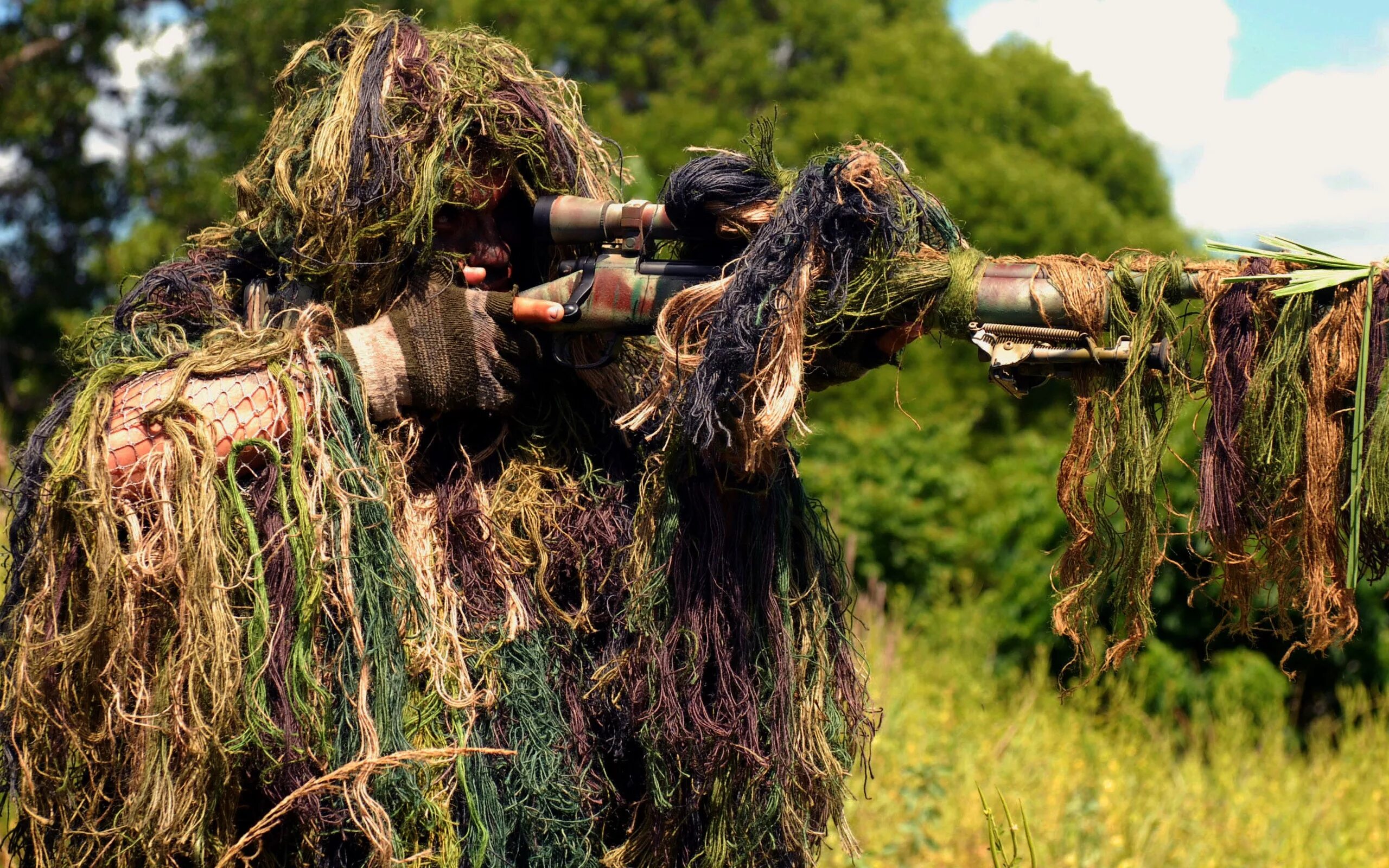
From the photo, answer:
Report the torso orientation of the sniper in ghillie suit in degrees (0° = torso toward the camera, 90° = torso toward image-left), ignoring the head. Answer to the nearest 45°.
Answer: approximately 270°
